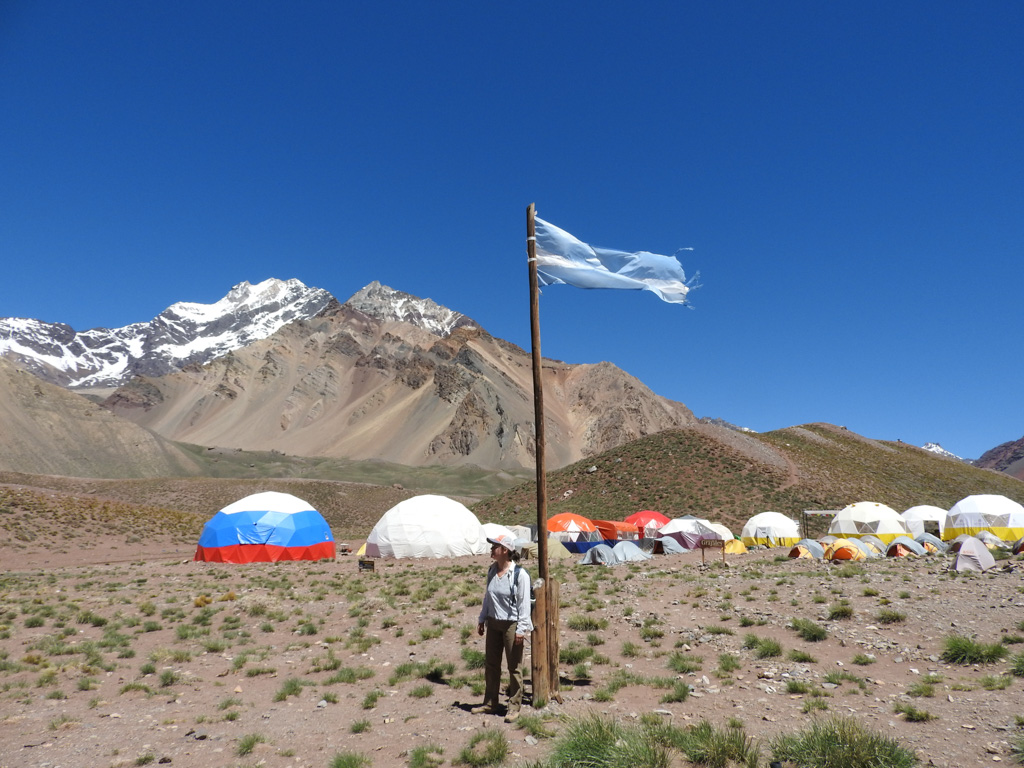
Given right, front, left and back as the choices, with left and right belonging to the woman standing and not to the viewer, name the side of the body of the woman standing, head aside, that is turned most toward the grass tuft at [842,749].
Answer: left

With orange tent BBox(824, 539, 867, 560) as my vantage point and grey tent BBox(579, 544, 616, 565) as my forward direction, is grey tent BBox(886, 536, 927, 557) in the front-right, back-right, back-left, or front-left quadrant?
back-right

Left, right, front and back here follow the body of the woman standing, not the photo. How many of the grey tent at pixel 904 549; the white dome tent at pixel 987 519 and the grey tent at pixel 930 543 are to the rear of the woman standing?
3

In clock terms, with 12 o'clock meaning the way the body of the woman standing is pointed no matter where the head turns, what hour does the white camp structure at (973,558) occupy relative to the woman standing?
The white camp structure is roughly at 6 o'clock from the woman standing.

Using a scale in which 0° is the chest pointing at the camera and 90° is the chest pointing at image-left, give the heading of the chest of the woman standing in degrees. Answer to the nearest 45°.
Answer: approximately 45°

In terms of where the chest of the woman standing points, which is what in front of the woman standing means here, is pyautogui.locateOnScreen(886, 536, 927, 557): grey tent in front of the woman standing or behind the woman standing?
behind

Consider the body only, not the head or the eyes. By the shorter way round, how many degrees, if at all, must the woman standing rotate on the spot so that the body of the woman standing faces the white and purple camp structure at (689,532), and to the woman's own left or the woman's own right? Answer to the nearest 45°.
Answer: approximately 135° to the woman's own right

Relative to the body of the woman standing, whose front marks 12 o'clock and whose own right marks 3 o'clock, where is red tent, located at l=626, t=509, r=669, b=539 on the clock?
The red tent is roughly at 5 o'clock from the woman standing.

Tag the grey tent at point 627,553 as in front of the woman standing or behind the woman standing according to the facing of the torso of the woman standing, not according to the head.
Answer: behind

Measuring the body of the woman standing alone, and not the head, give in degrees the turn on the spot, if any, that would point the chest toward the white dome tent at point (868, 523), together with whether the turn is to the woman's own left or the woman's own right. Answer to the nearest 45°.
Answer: approximately 180°
